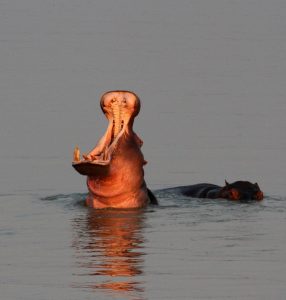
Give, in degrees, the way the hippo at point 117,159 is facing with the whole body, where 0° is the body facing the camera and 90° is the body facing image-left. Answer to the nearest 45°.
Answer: approximately 45°

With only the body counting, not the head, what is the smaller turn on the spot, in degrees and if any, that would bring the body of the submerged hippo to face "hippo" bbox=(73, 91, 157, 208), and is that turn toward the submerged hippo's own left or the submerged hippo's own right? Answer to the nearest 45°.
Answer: approximately 135° to the submerged hippo's own right

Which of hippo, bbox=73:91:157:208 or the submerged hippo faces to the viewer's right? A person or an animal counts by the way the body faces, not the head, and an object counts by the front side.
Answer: the submerged hippo

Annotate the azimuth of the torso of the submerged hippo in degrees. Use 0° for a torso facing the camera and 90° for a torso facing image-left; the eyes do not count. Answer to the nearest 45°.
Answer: approximately 270°

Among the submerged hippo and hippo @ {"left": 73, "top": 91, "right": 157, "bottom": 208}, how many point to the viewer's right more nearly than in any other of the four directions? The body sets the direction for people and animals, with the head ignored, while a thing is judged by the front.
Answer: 1

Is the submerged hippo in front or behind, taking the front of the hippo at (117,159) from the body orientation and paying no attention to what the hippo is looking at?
behind
